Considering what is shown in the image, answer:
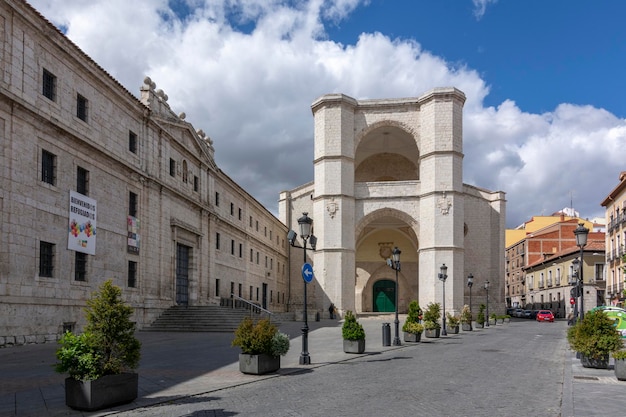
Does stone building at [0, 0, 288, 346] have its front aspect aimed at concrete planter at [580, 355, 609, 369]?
yes

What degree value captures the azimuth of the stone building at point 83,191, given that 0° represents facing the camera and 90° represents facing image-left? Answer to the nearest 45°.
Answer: approximately 315°

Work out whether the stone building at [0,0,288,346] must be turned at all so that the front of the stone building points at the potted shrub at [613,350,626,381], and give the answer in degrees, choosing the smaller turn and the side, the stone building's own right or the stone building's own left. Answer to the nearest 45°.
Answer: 0° — it already faces it

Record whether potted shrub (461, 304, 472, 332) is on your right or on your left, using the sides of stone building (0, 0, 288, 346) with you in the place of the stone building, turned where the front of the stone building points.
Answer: on your left

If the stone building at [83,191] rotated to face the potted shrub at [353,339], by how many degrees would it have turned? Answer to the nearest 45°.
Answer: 0° — it already faces it
